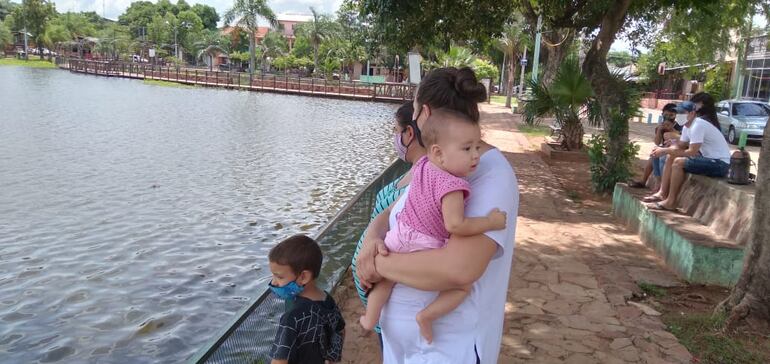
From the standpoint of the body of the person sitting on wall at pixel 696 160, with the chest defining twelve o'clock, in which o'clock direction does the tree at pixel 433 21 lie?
The tree is roughly at 1 o'clock from the person sitting on wall.

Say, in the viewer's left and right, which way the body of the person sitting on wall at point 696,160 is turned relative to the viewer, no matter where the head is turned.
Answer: facing to the left of the viewer

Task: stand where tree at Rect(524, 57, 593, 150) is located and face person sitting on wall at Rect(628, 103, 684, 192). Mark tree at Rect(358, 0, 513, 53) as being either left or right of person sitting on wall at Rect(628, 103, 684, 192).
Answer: right

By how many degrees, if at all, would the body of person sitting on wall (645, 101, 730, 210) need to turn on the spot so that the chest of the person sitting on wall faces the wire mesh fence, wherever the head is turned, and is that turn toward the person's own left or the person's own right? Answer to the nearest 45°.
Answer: approximately 45° to the person's own left

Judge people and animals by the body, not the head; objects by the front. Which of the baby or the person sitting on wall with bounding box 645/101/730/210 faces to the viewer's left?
the person sitting on wall

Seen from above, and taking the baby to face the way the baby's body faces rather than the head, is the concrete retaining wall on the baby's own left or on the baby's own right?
on the baby's own left

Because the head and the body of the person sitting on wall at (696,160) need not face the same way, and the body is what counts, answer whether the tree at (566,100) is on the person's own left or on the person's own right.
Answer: on the person's own right

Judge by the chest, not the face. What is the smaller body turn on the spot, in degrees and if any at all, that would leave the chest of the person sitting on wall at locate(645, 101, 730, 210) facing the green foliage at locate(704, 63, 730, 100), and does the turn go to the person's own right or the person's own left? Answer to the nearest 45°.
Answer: approximately 90° to the person's own right

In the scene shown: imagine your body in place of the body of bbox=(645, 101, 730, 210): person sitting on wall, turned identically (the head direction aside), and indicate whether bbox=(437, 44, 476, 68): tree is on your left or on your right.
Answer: on your right
